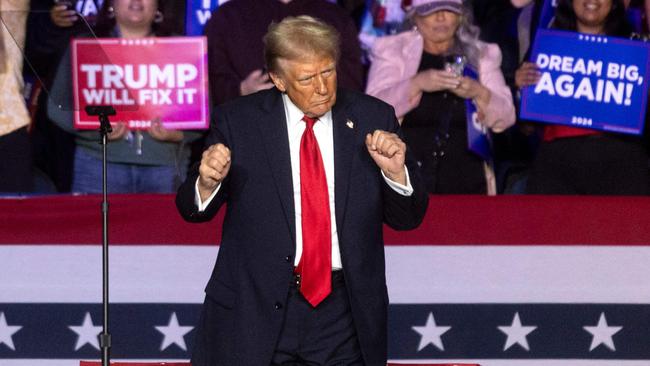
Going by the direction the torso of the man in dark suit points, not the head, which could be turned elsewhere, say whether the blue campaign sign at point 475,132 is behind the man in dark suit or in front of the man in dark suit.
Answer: behind

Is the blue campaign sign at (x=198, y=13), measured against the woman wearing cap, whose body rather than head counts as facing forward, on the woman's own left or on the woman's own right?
on the woman's own right

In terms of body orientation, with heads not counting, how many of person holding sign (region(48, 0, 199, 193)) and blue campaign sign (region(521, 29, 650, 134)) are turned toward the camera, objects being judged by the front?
2

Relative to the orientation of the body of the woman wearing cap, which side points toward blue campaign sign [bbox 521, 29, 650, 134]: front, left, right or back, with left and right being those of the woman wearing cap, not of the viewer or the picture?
left

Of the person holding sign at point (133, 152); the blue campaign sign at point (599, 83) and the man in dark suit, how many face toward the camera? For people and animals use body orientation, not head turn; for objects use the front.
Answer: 3

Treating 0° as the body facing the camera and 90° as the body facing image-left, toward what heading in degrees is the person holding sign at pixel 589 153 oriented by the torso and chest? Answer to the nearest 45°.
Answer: approximately 0°

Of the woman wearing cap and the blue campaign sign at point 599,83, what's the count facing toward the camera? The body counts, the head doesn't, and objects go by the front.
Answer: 2

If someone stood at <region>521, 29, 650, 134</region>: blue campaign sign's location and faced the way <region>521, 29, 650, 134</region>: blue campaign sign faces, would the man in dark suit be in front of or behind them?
in front

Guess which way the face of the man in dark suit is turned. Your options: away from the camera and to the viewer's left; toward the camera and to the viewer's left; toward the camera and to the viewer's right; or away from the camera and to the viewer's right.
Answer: toward the camera and to the viewer's right

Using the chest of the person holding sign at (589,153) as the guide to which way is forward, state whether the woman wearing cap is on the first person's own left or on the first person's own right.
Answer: on the first person's own right
